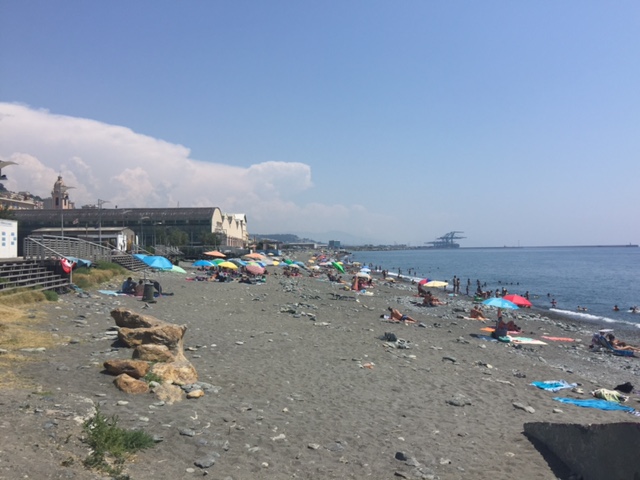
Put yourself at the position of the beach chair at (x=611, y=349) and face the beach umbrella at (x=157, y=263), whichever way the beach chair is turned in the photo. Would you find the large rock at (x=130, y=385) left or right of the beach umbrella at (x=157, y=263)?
left

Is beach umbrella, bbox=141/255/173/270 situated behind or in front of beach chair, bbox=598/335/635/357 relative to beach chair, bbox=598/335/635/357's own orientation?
behind

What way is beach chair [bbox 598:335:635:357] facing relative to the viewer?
to the viewer's right

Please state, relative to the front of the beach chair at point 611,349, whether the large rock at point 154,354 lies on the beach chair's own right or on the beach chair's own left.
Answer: on the beach chair's own right

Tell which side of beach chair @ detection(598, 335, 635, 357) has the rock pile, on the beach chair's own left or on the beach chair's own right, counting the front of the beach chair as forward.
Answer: on the beach chair's own right

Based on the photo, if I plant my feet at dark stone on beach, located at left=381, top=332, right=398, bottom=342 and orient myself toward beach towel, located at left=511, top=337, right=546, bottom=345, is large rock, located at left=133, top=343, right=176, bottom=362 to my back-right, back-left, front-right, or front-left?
back-right

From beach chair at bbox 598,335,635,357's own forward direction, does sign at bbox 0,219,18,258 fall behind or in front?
behind

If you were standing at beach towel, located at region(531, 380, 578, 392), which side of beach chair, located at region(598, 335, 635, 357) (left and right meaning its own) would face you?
right
